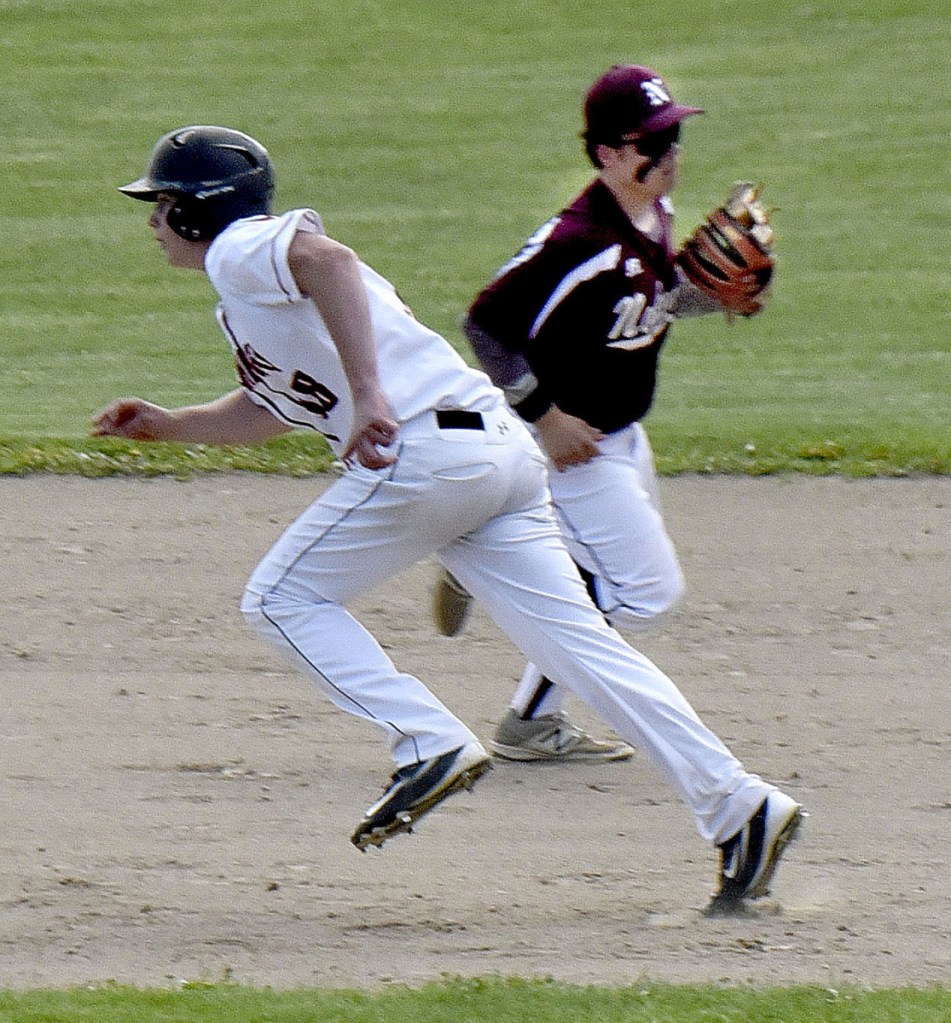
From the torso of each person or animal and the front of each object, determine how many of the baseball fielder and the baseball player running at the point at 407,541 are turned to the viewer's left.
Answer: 1

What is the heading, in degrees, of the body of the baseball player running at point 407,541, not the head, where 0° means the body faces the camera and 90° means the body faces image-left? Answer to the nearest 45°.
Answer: approximately 90°

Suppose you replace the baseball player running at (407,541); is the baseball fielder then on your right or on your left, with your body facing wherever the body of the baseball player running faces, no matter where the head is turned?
on your right

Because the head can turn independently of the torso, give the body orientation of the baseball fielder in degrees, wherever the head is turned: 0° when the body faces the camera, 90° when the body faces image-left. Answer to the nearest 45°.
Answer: approximately 315°

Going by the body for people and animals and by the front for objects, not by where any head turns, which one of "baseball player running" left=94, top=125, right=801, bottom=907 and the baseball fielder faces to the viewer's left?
the baseball player running
